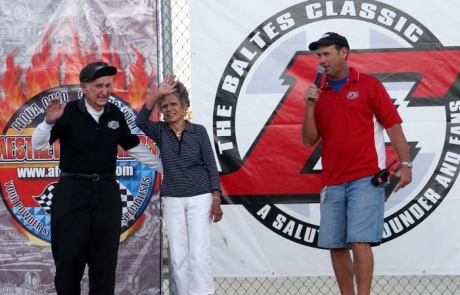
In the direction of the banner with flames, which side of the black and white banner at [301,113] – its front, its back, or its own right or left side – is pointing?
right

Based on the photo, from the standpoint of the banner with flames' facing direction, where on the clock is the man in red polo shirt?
The man in red polo shirt is roughly at 10 o'clock from the banner with flames.

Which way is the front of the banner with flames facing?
toward the camera

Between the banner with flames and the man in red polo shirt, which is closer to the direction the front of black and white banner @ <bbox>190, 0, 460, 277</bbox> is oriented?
the man in red polo shirt

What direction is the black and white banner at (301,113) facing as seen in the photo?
toward the camera

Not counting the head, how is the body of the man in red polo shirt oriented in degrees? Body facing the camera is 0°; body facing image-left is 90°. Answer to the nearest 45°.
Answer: approximately 45°

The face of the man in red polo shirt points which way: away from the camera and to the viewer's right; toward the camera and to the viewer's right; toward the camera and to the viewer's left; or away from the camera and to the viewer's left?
toward the camera and to the viewer's left

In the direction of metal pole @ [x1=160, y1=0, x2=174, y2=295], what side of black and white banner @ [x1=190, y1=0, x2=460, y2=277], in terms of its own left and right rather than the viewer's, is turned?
right

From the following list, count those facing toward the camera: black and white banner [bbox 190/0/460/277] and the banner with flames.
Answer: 2

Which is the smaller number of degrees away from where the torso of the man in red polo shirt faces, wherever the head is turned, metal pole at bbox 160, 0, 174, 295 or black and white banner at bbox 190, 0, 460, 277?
the metal pole

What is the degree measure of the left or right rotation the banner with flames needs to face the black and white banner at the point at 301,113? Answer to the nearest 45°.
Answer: approximately 90° to its left
